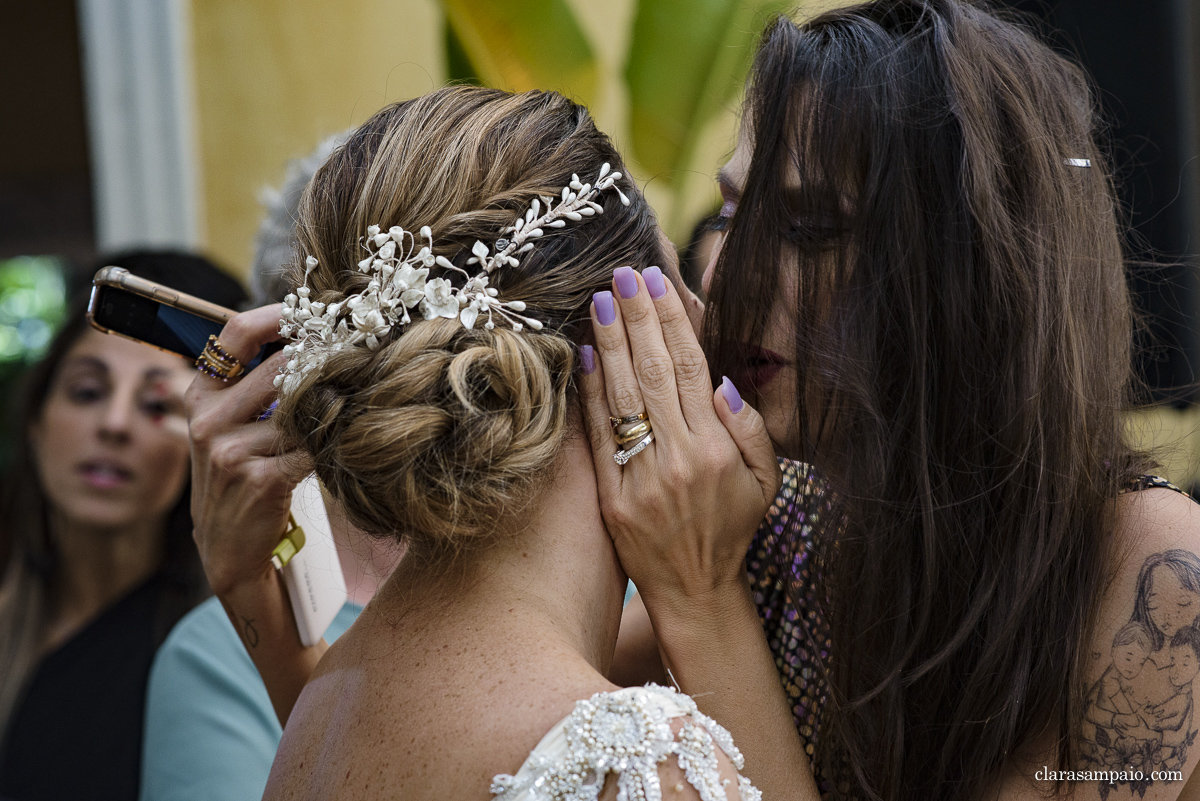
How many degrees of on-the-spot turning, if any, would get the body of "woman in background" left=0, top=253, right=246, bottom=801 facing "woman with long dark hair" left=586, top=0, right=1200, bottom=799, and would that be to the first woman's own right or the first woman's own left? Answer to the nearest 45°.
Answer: approximately 45° to the first woman's own left

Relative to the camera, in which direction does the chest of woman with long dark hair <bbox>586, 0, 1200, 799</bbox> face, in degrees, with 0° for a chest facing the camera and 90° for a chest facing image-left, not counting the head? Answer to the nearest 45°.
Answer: approximately 45°

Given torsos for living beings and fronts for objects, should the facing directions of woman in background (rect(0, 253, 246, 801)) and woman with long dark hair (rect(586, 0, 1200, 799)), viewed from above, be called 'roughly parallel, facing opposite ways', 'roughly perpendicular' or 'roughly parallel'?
roughly perpendicular

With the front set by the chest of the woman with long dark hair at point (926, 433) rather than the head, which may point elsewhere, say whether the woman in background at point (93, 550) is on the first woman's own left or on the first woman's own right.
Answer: on the first woman's own right

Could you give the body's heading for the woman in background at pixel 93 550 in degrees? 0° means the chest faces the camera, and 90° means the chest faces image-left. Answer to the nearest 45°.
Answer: approximately 0°
